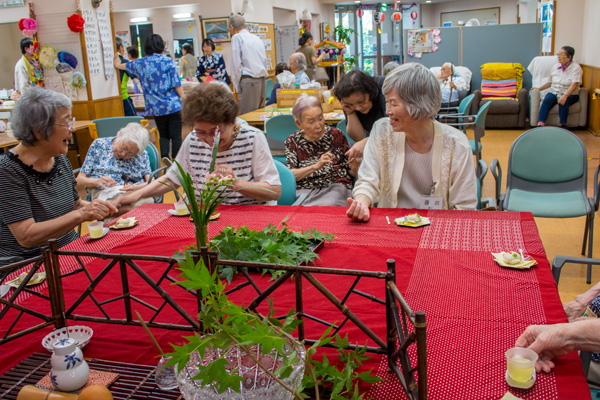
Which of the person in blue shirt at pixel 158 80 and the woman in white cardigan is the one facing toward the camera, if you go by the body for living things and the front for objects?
the woman in white cardigan

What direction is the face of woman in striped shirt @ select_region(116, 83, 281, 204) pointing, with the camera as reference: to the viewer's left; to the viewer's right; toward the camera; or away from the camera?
toward the camera

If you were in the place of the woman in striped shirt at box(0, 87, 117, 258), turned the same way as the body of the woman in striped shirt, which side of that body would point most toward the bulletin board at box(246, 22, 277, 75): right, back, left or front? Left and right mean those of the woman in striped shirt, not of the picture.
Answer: left

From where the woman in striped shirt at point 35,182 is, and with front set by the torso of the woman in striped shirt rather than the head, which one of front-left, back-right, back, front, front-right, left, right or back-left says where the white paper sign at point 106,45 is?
back-left

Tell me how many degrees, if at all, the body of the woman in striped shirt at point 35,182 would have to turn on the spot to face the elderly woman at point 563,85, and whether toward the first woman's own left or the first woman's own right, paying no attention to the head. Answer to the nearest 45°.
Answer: approximately 90° to the first woman's own left

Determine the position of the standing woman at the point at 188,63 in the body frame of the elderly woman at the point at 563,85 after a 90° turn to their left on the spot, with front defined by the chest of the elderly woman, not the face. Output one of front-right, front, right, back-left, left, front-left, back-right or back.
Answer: back-right

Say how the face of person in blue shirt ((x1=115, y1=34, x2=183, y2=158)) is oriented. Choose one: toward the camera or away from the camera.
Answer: away from the camera

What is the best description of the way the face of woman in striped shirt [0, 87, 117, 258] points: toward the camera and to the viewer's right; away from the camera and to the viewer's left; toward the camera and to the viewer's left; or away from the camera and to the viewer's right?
toward the camera and to the viewer's right

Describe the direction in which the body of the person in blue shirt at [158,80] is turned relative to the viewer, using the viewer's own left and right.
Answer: facing away from the viewer

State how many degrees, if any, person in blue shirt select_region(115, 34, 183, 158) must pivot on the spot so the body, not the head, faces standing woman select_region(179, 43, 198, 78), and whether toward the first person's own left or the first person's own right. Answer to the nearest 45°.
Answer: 0° — they already face them

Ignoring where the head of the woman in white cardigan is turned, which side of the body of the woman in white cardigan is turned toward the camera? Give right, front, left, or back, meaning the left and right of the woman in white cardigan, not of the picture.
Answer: front
